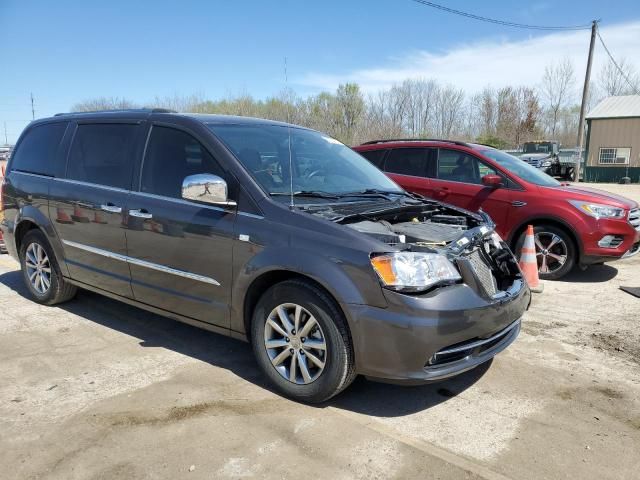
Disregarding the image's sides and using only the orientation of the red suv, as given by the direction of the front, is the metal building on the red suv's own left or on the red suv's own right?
on the red suv's own left

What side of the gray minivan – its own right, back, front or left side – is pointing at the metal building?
left

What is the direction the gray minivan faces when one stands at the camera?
facing the viewer and to the right of the viewer

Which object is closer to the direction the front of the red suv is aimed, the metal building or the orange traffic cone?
the orange traffic cone

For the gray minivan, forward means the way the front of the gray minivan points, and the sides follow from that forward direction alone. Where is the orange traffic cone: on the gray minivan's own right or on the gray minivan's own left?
on the gray minivan's own left

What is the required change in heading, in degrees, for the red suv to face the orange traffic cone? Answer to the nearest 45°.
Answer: approximately 45° to its right

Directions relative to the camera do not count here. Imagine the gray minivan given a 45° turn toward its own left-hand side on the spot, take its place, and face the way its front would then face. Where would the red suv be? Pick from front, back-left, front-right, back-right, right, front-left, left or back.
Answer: front-left
